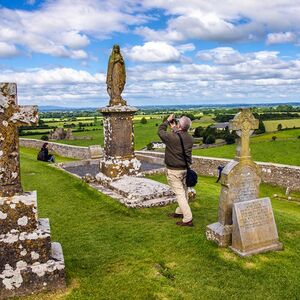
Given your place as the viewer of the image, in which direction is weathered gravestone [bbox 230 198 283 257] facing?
facing the viewer and to the right of the viewer

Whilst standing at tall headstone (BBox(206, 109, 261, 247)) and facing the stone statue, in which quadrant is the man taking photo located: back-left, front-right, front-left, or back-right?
front-left

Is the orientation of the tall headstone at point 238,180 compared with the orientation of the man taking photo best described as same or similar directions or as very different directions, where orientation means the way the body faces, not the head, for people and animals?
very different directions

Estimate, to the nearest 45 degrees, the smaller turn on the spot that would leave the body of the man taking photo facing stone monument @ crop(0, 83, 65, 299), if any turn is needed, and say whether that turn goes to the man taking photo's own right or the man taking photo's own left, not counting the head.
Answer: approximately 90° to the man taking photo's own left

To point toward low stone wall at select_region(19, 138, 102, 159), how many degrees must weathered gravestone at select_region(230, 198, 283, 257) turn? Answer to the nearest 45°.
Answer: approximately 180°

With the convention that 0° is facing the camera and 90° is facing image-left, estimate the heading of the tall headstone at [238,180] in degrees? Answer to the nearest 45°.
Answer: approximately 315°

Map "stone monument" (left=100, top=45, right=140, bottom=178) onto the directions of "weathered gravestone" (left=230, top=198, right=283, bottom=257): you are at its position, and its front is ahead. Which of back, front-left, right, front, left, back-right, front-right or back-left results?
back

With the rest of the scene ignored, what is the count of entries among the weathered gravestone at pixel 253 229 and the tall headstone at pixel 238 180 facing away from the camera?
0

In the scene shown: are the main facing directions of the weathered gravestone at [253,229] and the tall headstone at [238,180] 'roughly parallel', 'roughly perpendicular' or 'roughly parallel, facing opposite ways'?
roughly parallel

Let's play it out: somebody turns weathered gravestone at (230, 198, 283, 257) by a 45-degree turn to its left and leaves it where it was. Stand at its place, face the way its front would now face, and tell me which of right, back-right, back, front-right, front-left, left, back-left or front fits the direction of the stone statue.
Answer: back-left

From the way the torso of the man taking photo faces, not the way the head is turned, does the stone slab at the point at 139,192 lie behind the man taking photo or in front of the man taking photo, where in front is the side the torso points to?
in front
